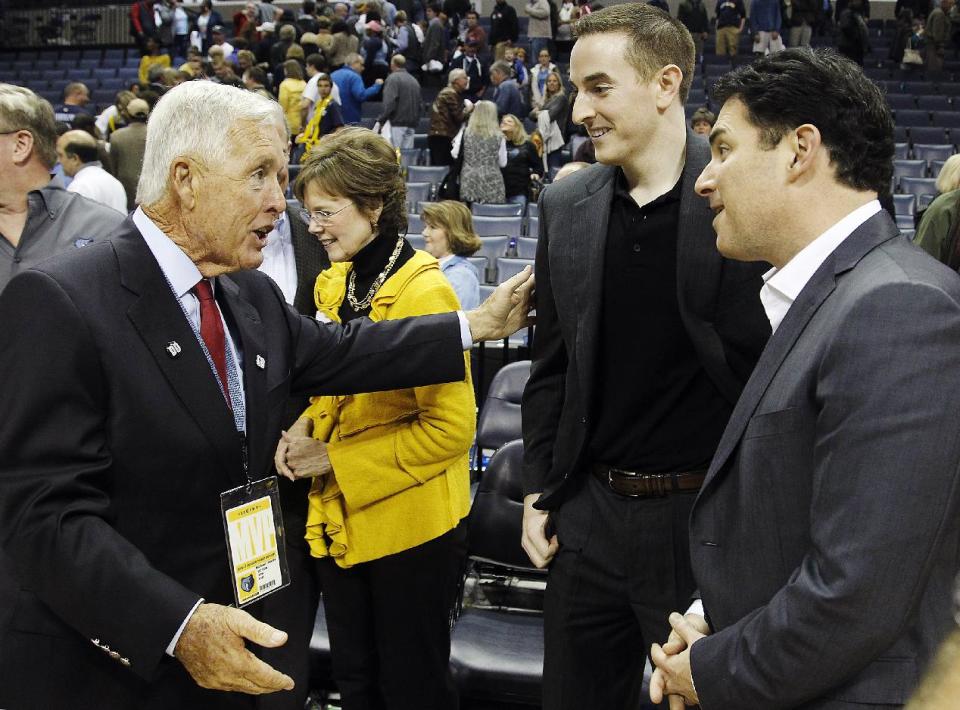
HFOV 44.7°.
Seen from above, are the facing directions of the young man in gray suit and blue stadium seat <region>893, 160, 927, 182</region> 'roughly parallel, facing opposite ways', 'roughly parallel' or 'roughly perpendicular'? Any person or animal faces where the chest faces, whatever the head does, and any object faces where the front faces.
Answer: roughly perpendicular

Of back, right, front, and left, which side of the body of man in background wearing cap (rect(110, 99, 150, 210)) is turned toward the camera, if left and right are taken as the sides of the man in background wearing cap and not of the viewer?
back

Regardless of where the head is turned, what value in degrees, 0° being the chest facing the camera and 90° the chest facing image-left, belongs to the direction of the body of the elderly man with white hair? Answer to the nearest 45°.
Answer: approximately 315°

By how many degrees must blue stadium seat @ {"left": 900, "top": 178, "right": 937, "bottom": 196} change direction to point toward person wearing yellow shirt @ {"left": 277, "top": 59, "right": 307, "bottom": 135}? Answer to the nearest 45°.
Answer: approximately 90° to its right

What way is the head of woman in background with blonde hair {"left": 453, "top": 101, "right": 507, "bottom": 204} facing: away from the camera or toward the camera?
away from the camera

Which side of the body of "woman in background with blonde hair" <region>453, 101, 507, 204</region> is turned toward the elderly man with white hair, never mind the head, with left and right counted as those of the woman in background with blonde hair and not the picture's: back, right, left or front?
back

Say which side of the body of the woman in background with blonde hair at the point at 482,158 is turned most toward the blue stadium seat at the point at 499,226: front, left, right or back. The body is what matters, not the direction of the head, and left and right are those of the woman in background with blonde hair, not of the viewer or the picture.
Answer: back

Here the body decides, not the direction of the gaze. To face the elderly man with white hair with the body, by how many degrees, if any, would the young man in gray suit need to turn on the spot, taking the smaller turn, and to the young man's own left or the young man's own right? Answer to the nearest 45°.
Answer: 0° — they already face them

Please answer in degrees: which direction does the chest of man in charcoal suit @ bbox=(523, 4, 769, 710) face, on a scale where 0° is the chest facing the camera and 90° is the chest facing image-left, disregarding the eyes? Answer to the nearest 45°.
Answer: approximately 45°

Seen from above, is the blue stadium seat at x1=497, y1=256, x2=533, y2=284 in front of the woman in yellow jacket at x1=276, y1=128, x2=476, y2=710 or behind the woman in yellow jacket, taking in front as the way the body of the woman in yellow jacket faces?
behind

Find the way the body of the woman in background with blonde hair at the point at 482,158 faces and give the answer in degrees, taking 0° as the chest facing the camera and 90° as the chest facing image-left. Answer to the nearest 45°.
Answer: approximately 180°
